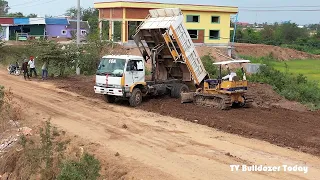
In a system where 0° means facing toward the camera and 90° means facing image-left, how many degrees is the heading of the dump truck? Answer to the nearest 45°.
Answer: approximately 45°

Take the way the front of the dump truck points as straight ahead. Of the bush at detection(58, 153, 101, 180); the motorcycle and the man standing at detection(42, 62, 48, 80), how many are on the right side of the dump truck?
2

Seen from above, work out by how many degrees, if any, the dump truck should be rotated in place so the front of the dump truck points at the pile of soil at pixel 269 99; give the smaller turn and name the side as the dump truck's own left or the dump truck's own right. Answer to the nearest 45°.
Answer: approximately 135° to the dump truck's own left

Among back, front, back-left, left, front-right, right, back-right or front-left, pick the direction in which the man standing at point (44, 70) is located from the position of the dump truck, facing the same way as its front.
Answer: right

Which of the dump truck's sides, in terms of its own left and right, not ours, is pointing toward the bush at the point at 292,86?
back

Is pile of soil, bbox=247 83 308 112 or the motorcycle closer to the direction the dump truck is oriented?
the motorcycle

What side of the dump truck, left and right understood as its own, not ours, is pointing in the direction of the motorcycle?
right

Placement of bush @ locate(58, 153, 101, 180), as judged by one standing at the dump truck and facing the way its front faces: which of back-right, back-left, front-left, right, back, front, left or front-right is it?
front-left

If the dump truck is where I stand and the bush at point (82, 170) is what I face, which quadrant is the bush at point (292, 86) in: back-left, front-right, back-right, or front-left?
back-left
